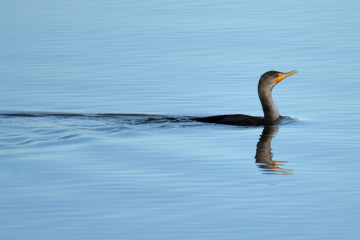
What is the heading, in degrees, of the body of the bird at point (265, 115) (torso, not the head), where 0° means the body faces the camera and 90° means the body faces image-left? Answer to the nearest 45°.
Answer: approximately 270°
